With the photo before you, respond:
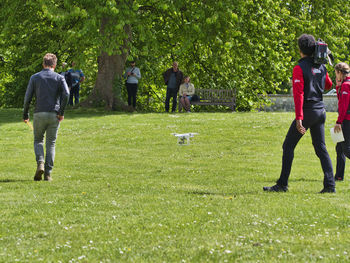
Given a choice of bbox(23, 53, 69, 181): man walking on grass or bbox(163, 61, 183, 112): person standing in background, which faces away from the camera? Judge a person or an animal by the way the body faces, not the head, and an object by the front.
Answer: the man walking on grass

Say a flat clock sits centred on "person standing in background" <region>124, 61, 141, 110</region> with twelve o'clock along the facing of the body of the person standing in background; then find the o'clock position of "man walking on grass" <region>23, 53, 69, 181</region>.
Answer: The man walking on grass is roughly at 12 o'clock from the person standing in background.

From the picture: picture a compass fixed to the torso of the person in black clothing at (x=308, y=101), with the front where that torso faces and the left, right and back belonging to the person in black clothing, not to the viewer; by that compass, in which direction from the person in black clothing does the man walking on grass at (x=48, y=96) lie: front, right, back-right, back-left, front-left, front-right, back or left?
front-left

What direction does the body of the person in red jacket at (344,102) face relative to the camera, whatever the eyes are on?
to the viewer's left

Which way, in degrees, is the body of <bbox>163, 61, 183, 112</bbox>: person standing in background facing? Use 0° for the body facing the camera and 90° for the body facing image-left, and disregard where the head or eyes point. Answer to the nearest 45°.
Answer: approximately 0°

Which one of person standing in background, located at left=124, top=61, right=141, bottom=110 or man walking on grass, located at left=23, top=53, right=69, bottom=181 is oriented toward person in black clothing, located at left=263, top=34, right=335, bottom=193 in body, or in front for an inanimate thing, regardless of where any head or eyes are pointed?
the person standing in background

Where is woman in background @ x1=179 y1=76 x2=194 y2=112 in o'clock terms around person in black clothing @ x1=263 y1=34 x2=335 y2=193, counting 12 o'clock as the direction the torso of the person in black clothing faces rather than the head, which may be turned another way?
The woman in background is roughly at 1 o'clock from the person in black clothing.

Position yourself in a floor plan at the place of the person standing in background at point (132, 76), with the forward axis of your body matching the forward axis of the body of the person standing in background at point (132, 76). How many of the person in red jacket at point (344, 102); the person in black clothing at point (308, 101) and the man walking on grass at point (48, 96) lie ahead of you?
3

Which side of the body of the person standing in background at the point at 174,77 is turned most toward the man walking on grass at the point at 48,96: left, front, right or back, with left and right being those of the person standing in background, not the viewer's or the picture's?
front

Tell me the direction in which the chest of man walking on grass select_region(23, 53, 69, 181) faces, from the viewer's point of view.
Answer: away from the camera

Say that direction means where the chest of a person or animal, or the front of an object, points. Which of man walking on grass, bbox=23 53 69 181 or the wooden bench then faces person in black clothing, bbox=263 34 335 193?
the wooden bench

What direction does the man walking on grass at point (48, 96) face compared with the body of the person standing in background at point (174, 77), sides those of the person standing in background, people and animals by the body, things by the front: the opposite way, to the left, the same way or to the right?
the opposite way

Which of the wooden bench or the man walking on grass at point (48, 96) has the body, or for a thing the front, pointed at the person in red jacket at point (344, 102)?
the wooden bench

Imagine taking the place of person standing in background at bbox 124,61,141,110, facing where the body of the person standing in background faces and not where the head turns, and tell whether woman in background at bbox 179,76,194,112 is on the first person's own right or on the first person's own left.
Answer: on the first person's own left

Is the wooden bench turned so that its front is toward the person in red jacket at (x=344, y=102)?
yes

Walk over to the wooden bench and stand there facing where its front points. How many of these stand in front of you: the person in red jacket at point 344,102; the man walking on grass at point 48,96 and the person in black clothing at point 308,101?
3
